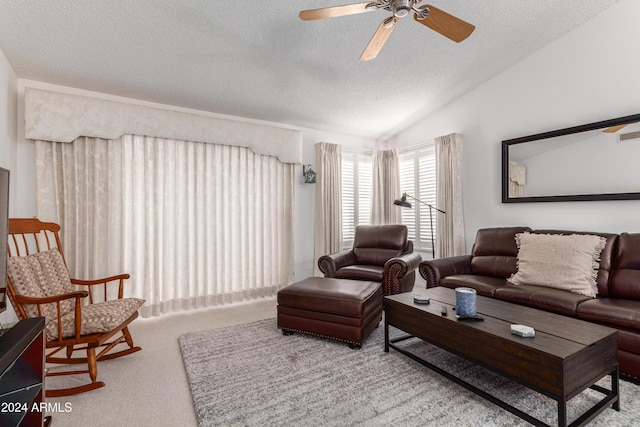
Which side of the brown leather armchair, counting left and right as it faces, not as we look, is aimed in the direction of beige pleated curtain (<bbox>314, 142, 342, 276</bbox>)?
right

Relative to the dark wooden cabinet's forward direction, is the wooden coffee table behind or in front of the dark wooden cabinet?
in front

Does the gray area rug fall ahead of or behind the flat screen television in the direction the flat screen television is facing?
ahead

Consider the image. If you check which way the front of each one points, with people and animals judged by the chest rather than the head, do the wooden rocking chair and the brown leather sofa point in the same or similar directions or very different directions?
very different directions

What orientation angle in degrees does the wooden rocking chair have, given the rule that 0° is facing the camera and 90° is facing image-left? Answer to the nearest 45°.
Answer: approximately 315°

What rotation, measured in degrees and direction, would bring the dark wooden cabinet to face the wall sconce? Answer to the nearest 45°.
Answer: approximately 90° to its left

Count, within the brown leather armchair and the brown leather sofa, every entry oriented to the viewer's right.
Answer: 0

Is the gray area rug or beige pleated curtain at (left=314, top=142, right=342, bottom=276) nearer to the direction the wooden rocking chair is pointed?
the gray area rug

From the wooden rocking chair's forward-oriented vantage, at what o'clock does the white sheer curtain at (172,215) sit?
The white sheer curtain is roughly at 9 o'clock from the wooden rocking chair.

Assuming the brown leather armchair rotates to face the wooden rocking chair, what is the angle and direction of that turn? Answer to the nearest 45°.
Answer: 0° — it already faces it

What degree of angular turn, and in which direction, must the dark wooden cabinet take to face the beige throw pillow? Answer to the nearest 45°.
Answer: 0° — it already faces it

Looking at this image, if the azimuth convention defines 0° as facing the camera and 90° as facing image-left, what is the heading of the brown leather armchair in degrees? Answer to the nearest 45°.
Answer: approximately 45°

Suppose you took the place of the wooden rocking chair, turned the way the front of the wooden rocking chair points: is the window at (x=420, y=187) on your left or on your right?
on your left

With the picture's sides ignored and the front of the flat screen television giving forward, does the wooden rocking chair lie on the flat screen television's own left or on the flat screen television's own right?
on the flat screen television's own left
